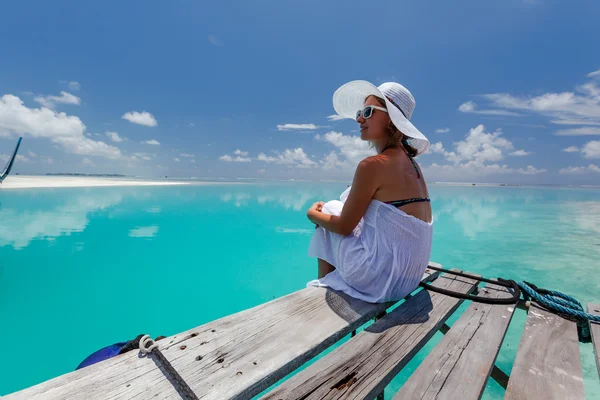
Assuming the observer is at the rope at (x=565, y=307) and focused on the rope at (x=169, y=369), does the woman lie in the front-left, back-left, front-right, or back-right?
front-right

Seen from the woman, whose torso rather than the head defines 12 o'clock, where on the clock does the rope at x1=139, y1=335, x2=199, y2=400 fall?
The rope is roughly at 9 o'clock from the woman.

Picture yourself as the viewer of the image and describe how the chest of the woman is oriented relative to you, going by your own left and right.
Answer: facing away from the viewer and to the left of the viewer

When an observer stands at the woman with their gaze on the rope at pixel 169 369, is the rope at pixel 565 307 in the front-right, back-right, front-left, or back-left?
back-left

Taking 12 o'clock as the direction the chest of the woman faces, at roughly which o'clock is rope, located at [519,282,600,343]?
The rope is roughly at 4 o'clock from the woman.

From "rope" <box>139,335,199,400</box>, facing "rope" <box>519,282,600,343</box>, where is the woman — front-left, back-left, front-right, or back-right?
front-left
